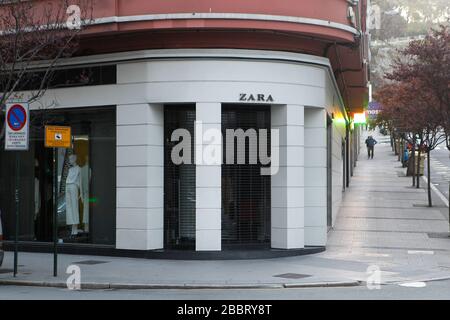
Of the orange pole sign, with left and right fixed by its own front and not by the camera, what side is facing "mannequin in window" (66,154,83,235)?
back

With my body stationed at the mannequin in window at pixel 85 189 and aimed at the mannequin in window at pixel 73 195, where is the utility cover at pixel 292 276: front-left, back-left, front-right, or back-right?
back-left

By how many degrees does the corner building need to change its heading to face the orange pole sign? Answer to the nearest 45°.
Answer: approximately 45° to its right

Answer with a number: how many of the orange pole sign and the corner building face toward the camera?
2

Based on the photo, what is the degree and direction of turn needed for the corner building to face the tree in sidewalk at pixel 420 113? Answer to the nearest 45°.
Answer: approximately 135° to its left

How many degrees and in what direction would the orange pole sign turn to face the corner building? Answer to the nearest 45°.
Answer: approximately 135° to its left

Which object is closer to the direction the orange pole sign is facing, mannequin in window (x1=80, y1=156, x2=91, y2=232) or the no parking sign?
the no parking sign

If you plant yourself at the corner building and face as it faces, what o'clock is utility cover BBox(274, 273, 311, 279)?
The utility cover is roughly at 11 o'clock from the corner building.

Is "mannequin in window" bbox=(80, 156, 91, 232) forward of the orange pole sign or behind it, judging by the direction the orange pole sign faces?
behind

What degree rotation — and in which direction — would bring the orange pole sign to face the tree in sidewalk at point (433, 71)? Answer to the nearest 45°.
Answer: approximately 135° to its left
